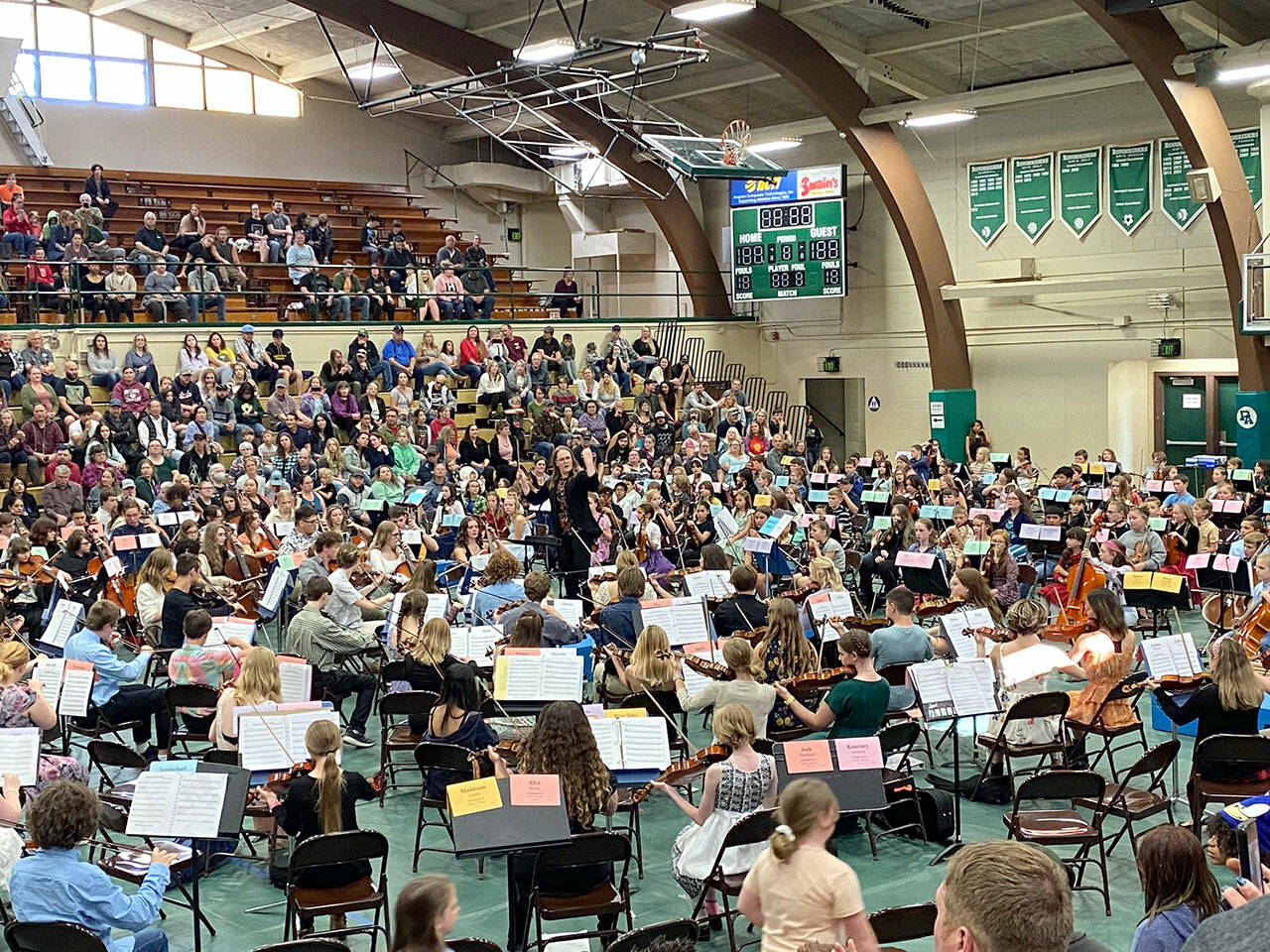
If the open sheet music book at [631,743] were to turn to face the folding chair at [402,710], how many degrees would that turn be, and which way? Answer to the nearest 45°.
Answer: approximately 135° to its right

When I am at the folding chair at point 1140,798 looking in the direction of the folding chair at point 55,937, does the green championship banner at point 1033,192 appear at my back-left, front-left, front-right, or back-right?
back-right

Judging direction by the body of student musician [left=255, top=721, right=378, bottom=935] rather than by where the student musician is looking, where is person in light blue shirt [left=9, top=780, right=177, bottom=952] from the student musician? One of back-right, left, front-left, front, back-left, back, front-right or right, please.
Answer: back-left

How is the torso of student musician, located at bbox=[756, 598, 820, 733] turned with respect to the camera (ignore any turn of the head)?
away from the camera

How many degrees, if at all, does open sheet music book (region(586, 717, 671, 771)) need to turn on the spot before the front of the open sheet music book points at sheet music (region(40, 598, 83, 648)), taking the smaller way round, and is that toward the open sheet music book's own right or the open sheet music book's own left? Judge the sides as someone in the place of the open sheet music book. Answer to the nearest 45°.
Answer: approximately 135° to the open sheet music book's own right

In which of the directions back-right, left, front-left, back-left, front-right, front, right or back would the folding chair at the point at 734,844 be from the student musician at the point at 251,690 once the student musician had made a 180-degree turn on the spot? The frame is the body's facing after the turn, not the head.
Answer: front-left

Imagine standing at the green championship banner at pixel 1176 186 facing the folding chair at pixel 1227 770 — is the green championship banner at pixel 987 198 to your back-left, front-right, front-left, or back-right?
back-right

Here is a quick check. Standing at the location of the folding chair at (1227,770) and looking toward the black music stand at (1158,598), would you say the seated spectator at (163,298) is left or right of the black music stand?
left

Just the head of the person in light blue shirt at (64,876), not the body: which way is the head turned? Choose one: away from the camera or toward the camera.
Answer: away from the camera

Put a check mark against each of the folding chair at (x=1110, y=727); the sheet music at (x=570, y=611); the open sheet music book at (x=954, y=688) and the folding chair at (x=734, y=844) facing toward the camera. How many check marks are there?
2
